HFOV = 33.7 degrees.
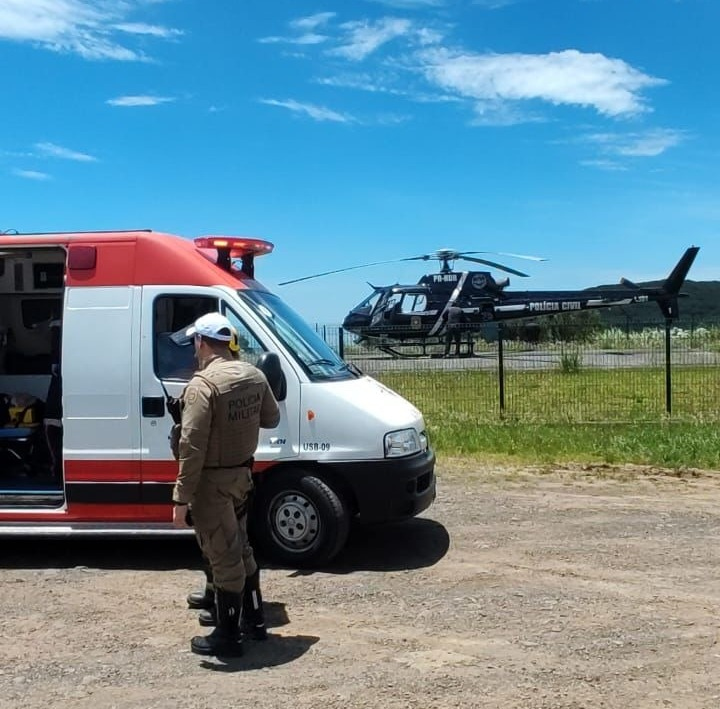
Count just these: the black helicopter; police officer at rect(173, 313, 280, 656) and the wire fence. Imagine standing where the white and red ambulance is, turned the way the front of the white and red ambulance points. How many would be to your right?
1

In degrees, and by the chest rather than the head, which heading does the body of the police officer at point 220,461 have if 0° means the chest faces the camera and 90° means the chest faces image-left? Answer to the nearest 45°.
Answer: approximately 135°

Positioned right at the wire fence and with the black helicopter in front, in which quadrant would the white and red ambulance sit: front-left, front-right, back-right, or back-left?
back-left

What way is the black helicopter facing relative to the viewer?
to the viewer's left

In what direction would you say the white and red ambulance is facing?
to the viewer's right

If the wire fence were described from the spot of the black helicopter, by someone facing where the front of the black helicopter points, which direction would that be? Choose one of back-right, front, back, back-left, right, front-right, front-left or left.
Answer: left

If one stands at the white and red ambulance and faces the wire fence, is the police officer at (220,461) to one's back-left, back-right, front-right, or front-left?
back-right

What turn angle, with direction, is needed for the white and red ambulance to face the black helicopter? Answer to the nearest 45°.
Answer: approximately 90° to its left

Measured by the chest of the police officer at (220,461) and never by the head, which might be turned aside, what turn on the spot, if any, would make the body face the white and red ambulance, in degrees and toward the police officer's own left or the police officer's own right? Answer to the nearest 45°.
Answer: approximately 45° to the police officer's own right

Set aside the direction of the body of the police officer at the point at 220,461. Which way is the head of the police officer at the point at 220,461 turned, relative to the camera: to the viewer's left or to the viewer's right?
to the viewer's left

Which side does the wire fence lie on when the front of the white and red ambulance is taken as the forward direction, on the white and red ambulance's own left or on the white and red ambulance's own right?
on the white and red ambulance's own left

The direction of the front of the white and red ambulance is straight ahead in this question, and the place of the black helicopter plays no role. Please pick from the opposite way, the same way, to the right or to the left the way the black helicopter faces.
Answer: the opposite way

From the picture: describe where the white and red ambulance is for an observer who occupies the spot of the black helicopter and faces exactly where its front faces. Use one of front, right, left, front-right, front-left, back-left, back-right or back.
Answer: left

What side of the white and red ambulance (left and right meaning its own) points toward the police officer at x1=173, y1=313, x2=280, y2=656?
right

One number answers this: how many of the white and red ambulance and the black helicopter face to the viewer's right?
1
